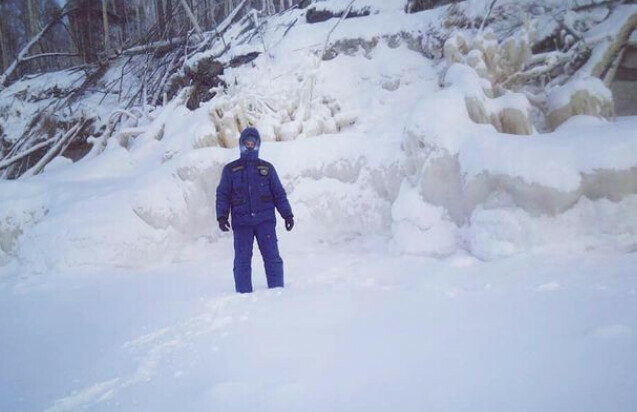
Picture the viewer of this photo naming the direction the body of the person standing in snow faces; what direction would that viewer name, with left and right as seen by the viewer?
facing the viewer

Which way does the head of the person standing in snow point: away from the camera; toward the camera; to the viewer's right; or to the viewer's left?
toward the camera

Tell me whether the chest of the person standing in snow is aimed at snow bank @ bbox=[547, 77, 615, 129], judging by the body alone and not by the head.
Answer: no
